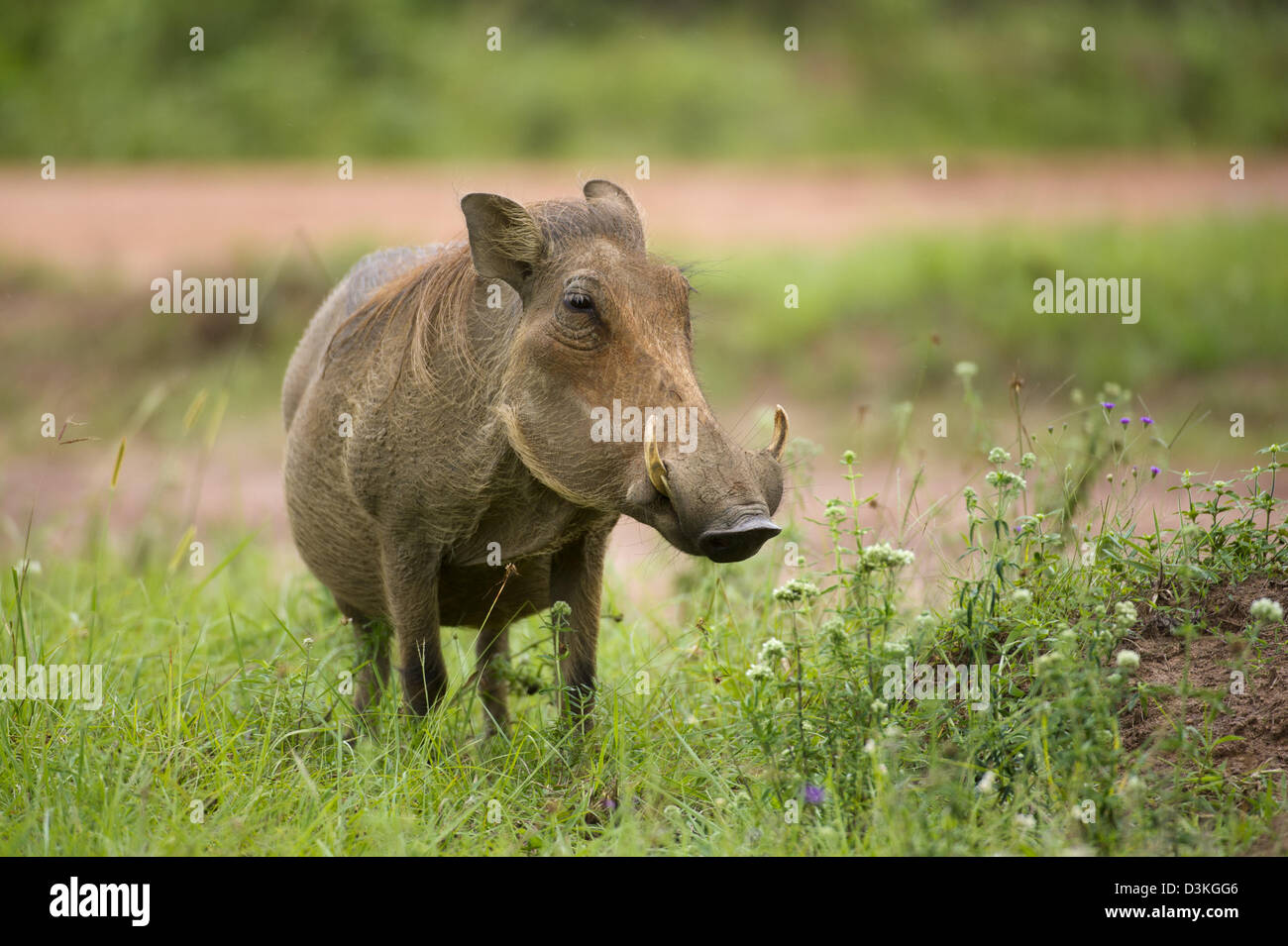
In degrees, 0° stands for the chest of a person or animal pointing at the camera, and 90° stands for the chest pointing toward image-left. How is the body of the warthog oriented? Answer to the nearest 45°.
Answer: approximately 315°
